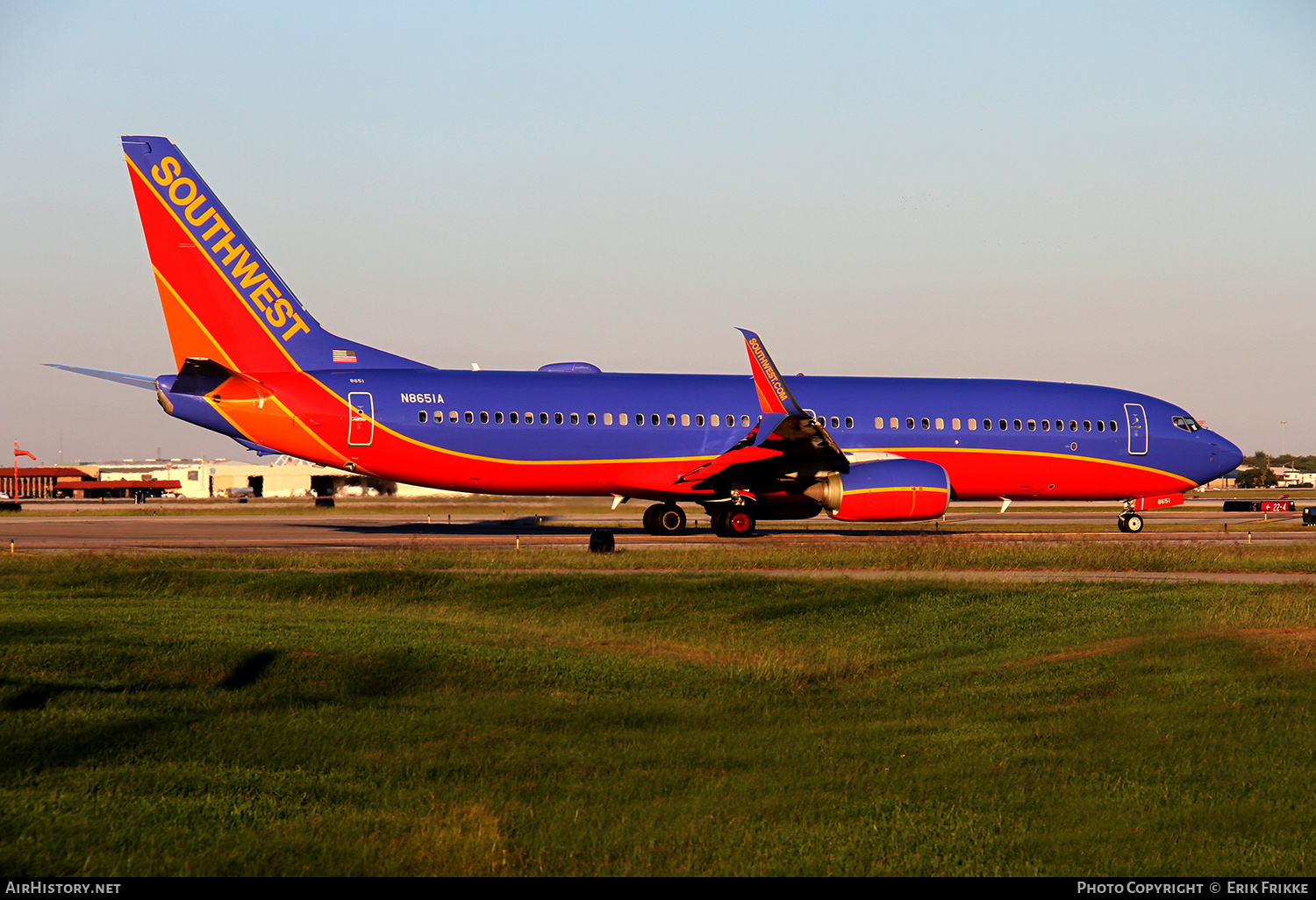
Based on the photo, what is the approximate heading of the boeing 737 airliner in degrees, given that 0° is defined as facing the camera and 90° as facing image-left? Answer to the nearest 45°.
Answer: approximately 270°
